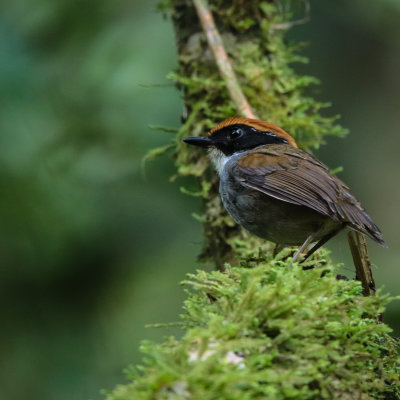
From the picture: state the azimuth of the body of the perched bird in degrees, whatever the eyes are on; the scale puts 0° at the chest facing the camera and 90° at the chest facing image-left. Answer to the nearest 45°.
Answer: approximately 90°

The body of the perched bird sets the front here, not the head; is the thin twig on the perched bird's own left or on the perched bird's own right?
on the perched bird's own right

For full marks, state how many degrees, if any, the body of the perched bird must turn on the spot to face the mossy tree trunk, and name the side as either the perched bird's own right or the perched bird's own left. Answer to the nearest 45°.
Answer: approximately 90° to the perched bird's own right
